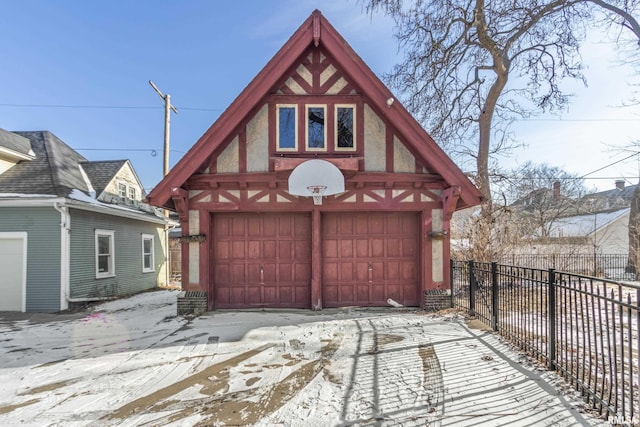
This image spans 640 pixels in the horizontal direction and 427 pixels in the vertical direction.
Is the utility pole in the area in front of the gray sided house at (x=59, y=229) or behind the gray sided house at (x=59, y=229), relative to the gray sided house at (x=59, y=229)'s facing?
behind

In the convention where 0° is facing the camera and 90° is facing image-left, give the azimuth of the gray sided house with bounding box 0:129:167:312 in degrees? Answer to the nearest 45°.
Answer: approximately 0°

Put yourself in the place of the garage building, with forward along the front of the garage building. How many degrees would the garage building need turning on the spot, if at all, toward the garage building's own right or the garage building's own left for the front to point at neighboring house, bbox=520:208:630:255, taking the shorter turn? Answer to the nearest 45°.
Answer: approximately 135° to the garage building's own left

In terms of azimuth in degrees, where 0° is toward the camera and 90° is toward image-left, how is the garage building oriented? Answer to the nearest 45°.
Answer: approximately 0°

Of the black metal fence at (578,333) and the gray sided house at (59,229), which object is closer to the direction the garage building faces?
the black metal fence

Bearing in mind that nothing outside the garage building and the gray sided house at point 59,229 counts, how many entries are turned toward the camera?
2

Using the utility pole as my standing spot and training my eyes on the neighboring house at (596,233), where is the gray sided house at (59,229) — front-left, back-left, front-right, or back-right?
back-right

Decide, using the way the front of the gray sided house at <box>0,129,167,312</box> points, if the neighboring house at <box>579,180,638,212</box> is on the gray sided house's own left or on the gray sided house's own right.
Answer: on the gray sided house's own left

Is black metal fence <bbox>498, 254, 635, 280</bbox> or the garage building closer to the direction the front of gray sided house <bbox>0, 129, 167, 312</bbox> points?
the garage building
